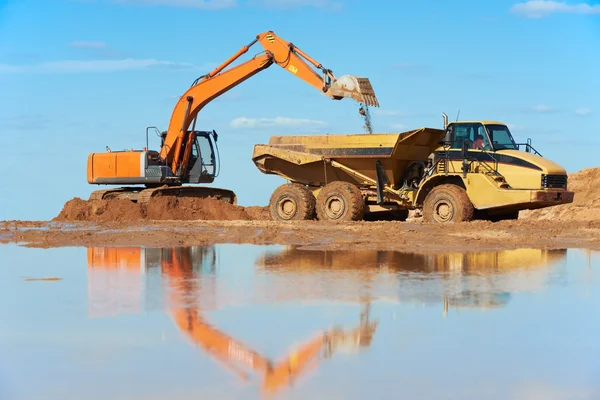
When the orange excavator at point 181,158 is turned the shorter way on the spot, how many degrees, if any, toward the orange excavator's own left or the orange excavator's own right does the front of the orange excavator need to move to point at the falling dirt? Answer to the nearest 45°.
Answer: approximately 45° to the orange excavator's own right

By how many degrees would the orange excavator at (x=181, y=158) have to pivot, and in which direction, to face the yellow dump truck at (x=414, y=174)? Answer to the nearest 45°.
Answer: approximately 45° to its right

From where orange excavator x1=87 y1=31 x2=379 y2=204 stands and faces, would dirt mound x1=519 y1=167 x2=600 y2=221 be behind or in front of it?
in front

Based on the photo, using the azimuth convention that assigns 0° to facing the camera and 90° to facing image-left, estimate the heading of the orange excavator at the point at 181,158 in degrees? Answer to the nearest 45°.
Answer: approximately 270°
